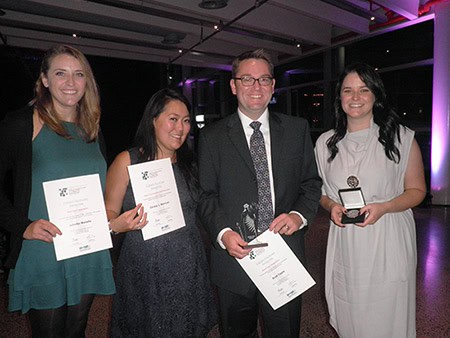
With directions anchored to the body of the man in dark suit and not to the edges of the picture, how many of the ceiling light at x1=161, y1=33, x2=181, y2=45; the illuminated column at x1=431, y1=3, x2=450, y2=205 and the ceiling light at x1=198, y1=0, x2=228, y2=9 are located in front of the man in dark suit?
0

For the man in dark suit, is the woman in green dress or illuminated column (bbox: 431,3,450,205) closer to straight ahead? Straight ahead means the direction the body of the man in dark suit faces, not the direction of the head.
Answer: the woman in green dress

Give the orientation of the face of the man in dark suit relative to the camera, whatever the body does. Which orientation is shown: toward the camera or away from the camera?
toward the camera

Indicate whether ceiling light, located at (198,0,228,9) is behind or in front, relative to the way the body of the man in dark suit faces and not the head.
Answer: behind

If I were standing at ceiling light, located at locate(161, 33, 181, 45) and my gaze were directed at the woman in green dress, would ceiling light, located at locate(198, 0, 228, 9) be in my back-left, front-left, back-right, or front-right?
front-left

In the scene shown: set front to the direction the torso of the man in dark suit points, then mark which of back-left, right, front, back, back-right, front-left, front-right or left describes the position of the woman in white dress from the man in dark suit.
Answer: left

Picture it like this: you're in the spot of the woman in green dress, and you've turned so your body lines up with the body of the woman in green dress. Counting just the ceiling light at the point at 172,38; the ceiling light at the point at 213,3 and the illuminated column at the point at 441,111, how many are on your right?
0

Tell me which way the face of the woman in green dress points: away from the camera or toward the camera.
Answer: toward the camera

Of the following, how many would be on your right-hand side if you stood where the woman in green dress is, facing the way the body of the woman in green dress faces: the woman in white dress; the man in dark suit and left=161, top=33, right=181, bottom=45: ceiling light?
0

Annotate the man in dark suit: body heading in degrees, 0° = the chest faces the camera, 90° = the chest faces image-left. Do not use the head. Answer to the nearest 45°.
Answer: approximately 0°

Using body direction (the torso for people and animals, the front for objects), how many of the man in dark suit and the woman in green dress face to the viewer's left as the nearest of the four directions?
0

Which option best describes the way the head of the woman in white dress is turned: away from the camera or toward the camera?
toward the camera
